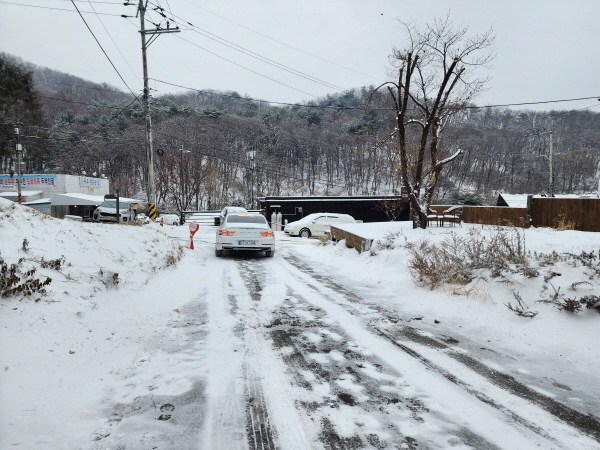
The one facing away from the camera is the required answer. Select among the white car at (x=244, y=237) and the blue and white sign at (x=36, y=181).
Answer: the white car

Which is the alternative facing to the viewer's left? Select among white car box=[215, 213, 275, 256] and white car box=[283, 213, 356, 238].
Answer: white car box=[283, 213, 356, 238]

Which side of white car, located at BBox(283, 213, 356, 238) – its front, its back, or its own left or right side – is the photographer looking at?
left

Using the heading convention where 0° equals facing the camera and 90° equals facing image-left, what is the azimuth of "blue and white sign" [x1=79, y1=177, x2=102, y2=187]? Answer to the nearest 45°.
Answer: approximately 0°

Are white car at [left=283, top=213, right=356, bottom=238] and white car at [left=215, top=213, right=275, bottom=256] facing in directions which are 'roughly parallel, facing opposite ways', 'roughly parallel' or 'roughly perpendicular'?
roughly perpendicular

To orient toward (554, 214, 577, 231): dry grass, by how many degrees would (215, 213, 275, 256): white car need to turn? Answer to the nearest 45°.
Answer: approximately 90° to its right

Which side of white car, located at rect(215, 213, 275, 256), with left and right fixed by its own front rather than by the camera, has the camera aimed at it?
back

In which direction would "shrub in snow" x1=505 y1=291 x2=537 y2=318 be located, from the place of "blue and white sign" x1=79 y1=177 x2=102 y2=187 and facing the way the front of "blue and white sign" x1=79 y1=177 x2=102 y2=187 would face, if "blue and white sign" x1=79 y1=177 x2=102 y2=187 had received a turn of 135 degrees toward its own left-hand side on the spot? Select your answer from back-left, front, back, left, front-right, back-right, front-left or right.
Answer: back-right
